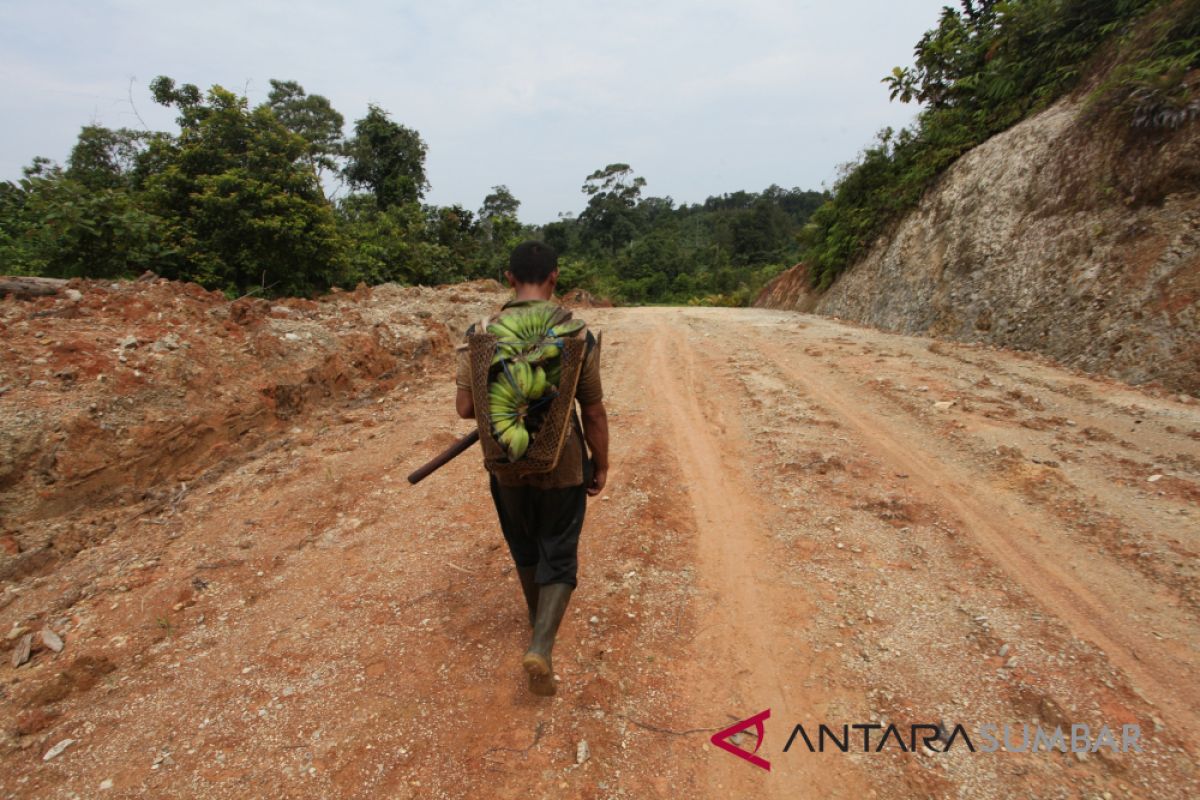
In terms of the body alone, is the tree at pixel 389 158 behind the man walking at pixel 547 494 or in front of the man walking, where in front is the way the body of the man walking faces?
in front

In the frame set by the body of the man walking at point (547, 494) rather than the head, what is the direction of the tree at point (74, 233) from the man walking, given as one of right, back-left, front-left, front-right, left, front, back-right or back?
front-left

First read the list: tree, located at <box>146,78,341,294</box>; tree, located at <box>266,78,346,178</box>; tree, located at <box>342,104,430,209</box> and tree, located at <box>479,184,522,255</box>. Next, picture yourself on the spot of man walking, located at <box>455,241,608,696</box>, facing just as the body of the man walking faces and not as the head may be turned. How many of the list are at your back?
0

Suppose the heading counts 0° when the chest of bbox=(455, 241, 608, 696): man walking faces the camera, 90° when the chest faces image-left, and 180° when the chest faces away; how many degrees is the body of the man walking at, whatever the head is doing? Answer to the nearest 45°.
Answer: approximately 180°

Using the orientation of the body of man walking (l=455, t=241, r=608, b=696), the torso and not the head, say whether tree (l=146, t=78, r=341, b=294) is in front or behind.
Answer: in front

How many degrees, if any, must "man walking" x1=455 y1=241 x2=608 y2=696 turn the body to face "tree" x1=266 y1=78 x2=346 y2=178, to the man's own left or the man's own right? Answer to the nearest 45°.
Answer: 0° — they already face it

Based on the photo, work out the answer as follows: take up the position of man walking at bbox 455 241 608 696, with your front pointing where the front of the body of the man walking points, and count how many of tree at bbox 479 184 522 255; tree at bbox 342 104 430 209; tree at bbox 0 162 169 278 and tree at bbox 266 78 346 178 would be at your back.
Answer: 0

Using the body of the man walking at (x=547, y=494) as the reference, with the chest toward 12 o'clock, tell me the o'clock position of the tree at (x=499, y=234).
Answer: The tree is roughly at 12 o'clock from the man walking.

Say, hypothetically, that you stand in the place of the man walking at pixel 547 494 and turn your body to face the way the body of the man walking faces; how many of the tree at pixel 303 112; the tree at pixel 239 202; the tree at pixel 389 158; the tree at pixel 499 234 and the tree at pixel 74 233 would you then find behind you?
0
